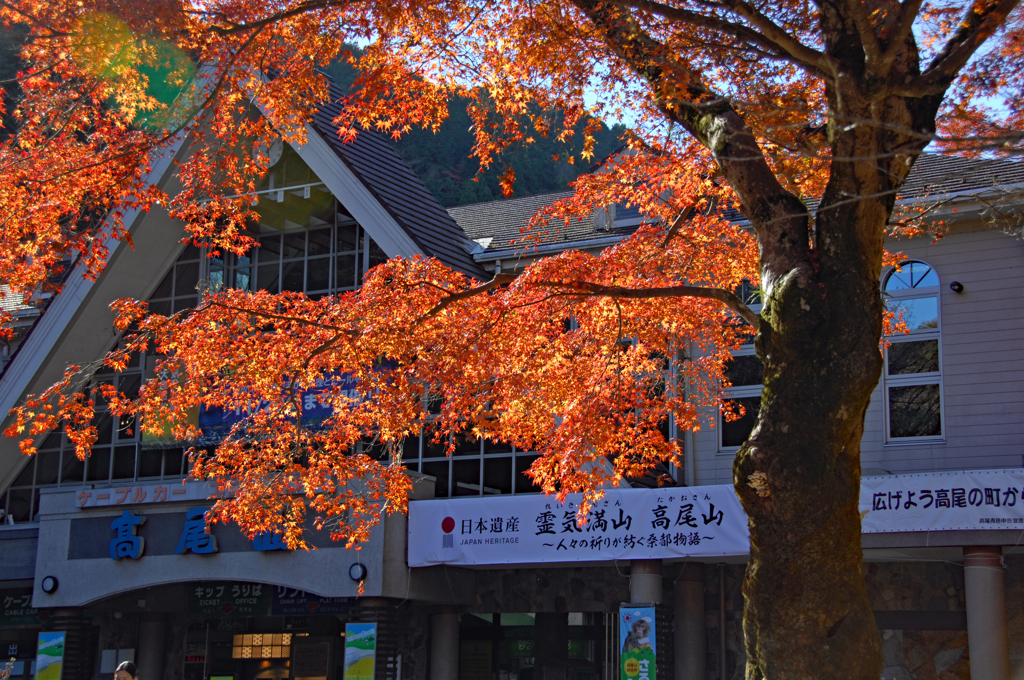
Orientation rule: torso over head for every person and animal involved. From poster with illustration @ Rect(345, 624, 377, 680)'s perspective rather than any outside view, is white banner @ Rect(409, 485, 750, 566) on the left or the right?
on its left

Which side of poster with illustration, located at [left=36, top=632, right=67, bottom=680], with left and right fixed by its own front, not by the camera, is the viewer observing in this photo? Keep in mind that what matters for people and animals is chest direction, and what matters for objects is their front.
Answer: front

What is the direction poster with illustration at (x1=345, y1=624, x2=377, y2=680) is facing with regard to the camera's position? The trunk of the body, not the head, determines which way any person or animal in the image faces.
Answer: facing the viewer

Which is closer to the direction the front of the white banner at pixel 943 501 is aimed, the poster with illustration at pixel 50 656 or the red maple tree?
the red maple tree

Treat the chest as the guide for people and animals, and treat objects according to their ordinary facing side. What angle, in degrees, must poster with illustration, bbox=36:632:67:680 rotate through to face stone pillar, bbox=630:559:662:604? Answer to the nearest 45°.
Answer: approximately 45° to its left

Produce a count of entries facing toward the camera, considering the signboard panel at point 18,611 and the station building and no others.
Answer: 2

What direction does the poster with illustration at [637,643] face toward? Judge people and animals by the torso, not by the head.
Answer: toward the camera

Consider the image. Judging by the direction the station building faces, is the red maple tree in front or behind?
in front

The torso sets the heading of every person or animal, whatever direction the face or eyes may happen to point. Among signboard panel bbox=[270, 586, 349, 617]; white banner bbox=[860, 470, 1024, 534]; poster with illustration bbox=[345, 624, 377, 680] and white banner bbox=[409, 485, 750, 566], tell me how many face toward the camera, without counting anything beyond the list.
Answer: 4

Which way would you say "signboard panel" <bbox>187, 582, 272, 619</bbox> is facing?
toward the camera

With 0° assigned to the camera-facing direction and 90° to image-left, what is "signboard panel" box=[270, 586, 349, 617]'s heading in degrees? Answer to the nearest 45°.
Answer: approximately 0°
